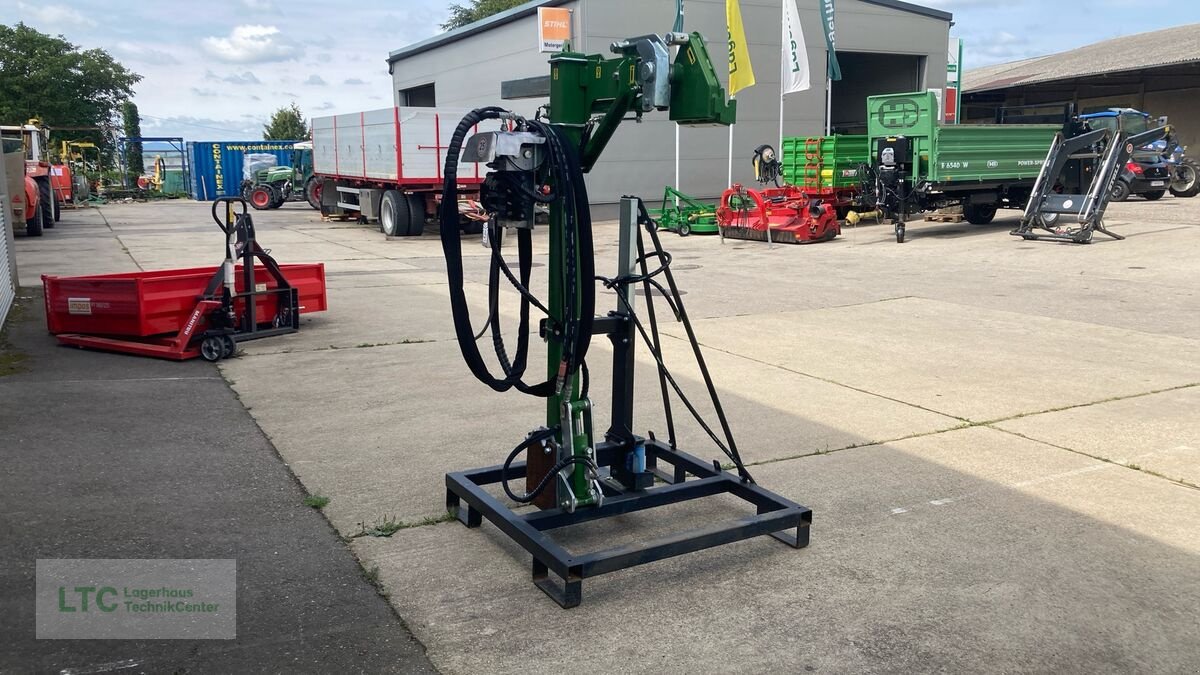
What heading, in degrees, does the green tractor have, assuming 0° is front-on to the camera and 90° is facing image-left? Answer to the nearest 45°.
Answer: approximately 45°

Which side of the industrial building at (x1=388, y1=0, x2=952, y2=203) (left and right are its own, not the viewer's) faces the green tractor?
right

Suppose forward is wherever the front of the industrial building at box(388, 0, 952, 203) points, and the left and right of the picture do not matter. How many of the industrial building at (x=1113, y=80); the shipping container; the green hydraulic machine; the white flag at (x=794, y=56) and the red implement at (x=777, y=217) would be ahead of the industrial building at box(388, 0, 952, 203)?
3

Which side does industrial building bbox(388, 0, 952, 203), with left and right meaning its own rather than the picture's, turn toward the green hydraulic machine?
front

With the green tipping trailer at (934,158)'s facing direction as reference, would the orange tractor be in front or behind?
in front

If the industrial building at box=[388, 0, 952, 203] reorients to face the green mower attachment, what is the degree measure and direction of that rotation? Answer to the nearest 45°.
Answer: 0° — it already faces it

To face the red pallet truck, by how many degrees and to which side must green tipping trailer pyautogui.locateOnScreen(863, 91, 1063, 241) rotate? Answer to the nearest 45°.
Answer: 0° — it already faces it

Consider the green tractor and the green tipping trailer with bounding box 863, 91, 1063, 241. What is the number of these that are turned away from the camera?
0

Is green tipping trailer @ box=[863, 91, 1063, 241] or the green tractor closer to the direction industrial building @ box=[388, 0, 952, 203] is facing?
the green tipping trailer

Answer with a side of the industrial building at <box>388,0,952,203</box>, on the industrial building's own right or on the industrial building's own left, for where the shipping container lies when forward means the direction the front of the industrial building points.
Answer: on the industrial building's own right

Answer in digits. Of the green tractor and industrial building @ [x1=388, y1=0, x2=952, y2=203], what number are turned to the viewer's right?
0
